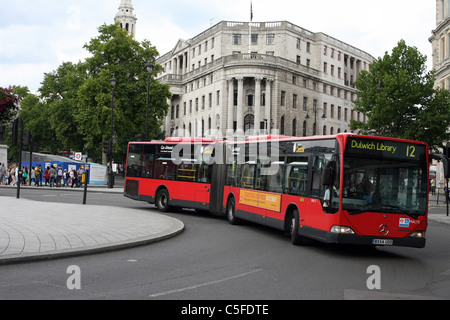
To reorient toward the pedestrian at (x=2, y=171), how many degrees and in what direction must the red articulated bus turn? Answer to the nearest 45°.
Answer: approximately 180°

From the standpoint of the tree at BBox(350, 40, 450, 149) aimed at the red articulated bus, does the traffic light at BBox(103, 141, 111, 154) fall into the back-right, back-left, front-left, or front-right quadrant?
front-right

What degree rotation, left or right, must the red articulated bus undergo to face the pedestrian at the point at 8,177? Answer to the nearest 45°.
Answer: approximately 180°

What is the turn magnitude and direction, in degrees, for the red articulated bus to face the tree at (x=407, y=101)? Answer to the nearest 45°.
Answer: approximately 135° to its left

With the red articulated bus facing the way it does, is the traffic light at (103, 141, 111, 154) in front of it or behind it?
behind

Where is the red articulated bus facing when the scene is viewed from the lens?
facing the viewer and to the right of the viewer

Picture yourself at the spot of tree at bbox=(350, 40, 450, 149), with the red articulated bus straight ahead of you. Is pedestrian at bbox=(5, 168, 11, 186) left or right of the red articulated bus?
right
